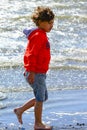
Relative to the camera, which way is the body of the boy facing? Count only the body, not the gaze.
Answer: to the viewer's right

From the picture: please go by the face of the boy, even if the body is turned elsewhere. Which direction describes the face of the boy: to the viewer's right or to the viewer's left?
to the viewer's right
